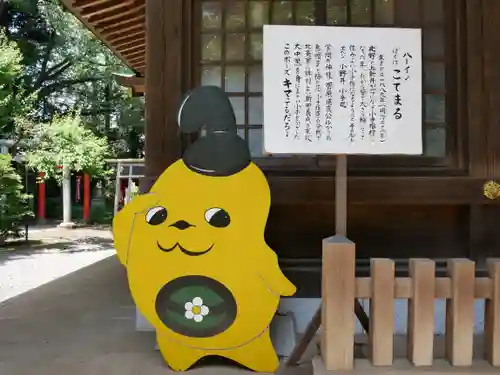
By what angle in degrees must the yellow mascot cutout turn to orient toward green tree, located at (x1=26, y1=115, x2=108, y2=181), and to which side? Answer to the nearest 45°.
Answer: approximately 180°

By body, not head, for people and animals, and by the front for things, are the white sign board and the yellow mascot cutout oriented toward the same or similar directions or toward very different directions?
same or similar directions

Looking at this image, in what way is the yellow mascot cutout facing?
toward the camera

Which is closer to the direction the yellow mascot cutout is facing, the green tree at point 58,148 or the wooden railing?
the wooden railing

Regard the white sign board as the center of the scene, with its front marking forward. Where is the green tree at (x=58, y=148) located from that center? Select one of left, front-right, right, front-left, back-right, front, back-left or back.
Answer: back-right

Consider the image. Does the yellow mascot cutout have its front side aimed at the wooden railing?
no

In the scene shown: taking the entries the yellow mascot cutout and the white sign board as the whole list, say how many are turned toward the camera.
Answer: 2

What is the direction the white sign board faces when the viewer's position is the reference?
facing the viewer

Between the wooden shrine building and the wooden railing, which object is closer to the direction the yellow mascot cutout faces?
the wooden railing
